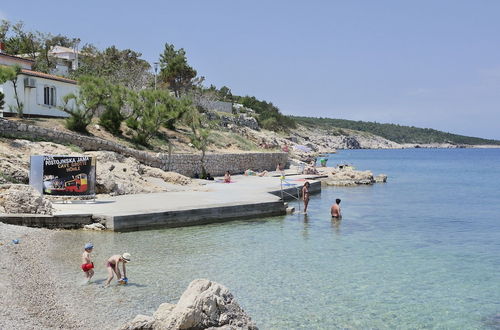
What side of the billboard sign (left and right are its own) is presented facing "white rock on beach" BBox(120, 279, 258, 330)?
front

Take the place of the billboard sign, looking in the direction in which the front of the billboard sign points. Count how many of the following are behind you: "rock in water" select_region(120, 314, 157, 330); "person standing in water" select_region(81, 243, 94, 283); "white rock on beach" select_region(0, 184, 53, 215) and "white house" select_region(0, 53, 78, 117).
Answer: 1

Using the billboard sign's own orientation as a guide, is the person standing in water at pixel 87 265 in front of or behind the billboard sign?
in front

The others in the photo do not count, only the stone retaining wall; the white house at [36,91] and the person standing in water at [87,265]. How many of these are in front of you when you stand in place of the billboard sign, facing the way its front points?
1

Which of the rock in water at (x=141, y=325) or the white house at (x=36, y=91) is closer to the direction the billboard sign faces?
the rock in water

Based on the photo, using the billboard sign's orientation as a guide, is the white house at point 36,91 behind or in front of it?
behind

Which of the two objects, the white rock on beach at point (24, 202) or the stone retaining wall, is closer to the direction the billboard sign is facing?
the white rock on beach

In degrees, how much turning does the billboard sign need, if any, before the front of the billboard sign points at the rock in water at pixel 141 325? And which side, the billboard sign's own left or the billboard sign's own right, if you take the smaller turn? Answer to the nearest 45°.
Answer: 0° — it already faces it

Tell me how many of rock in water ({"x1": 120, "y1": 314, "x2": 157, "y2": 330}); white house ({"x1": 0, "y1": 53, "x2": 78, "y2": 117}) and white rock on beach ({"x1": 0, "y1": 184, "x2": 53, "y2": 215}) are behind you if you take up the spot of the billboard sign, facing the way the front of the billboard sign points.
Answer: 1

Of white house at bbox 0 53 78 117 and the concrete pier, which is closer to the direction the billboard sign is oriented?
the concrete pier

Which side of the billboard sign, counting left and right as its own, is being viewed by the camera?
front

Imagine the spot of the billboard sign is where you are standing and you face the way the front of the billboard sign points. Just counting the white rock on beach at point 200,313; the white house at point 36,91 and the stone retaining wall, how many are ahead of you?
1

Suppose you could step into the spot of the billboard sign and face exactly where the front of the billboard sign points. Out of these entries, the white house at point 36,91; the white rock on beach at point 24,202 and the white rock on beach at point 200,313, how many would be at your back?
1
